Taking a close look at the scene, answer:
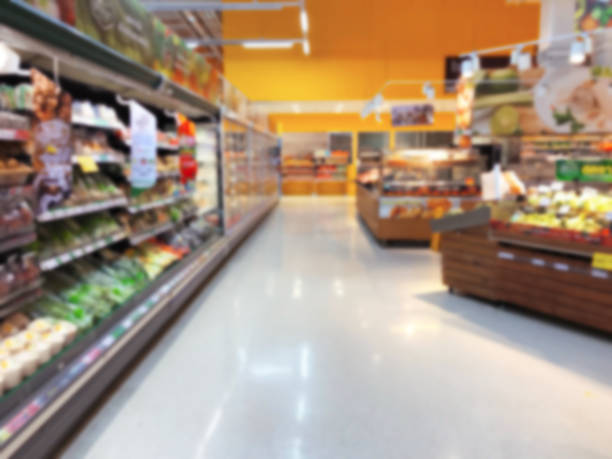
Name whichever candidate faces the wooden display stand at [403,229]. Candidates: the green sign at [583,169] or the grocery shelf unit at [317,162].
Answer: the grocery shelf unit

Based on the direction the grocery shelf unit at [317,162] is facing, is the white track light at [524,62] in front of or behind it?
in front

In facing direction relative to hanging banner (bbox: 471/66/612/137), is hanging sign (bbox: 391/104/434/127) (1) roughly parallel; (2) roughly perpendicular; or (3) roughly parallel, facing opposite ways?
roughly parallel

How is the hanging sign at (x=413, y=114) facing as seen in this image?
toward the camera

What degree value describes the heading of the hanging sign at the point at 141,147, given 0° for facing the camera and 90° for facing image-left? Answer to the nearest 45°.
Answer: approximately 315°

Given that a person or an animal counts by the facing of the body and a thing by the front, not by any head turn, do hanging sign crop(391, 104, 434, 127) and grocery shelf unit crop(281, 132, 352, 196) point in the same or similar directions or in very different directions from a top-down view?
same or similar directions

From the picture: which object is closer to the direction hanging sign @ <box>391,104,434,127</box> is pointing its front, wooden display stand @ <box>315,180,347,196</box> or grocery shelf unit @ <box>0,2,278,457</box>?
the grocery shelf unit

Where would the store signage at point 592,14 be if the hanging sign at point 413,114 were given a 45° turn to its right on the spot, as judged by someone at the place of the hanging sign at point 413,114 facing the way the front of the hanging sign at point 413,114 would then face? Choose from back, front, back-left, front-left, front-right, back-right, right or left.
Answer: left

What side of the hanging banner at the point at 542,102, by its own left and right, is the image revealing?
front

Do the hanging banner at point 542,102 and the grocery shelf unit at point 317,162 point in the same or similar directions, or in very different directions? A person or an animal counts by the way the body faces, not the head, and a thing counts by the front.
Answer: same or similar directions

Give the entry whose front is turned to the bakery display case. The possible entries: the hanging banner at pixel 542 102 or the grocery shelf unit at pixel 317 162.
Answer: the grocery shelf unit

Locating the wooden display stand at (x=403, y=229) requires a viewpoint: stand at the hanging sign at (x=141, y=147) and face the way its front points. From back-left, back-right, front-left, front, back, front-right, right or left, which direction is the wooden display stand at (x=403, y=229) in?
left

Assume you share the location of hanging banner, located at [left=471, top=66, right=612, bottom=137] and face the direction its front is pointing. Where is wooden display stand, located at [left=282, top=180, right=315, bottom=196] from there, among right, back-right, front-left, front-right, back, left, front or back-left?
back-right

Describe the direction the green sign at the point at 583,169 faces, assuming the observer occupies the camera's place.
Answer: facing the viewer

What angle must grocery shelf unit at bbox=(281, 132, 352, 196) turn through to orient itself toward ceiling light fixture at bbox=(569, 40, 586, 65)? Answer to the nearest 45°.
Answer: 0° — it already faces it
